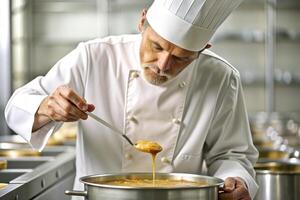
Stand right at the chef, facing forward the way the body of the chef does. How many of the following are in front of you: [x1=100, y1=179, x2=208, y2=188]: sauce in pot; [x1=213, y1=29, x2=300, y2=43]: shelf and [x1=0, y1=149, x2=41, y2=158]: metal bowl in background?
1

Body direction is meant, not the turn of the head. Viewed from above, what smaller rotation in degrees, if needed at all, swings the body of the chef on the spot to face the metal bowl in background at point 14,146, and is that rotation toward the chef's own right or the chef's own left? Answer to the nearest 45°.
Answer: approximately 135° to the chef's own right

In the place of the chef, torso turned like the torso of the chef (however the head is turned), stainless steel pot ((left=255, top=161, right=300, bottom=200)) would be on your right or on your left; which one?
on your left

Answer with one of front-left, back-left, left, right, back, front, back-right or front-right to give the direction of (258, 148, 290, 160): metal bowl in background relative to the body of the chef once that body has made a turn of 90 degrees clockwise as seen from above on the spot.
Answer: back-right

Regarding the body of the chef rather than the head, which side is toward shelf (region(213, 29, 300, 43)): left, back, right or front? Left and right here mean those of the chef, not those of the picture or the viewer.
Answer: back

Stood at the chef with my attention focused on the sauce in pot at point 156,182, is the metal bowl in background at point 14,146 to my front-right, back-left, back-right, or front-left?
back-right

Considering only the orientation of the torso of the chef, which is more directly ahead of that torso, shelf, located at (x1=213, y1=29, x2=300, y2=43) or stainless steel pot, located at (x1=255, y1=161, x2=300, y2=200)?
the stainless steel pot

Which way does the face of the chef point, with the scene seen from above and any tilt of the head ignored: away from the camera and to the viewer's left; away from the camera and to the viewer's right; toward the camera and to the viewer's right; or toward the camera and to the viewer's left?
toward the camera and to the viewer's left

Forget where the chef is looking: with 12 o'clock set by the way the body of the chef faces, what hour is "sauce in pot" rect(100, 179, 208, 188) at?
The sauce in pot is roughly at 12 o'clock from the chef.

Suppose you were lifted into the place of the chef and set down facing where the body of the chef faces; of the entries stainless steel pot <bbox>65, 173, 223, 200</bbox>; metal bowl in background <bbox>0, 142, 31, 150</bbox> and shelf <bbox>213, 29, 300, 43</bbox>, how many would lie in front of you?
1

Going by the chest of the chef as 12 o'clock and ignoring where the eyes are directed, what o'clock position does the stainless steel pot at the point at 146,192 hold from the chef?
The stainless steel pot is roughly at 12 o'clock from the chef.

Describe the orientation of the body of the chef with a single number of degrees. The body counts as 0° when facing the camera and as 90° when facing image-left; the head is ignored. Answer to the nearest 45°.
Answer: approximately 0°
